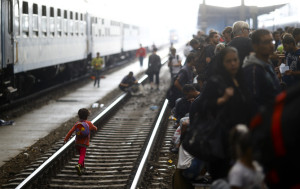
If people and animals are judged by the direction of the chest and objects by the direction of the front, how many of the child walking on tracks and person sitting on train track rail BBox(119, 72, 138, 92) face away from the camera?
1

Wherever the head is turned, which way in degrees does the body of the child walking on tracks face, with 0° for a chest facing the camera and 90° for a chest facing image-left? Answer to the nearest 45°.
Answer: approximately 180°

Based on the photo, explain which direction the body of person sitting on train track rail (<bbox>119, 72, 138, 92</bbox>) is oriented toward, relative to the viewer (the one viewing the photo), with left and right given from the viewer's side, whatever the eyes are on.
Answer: facing to the right of the viewer
